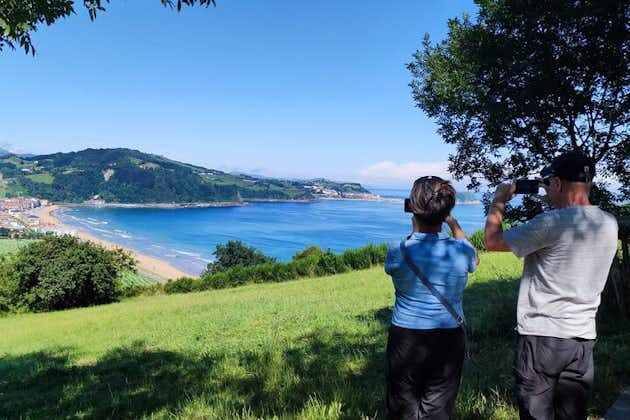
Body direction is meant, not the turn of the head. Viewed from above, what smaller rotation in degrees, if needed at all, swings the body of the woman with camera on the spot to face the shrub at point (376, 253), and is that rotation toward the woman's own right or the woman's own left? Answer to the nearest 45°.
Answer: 0° — they already face it

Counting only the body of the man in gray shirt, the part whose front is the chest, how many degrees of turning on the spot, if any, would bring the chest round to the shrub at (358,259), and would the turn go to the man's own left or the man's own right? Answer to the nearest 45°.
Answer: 0° — they already face it

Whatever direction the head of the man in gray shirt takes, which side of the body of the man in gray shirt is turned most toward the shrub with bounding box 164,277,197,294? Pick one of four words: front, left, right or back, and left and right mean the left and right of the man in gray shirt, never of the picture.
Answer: front

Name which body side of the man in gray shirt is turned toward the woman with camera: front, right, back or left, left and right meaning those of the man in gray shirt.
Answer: left

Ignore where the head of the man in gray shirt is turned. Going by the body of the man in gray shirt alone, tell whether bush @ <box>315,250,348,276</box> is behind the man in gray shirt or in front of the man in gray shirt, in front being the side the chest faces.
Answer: in front

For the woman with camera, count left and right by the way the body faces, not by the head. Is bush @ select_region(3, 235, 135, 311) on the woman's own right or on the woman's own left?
on the woman's own left

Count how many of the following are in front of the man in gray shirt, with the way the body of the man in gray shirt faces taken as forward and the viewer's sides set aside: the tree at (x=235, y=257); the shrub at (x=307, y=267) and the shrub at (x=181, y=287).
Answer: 3

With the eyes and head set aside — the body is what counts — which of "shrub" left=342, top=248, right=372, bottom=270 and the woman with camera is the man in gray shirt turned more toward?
the shrub

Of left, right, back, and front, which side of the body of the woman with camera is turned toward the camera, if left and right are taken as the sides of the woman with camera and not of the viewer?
back

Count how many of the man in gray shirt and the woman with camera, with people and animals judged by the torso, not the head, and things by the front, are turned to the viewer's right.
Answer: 0

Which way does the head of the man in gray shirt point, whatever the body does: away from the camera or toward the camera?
away from the camera

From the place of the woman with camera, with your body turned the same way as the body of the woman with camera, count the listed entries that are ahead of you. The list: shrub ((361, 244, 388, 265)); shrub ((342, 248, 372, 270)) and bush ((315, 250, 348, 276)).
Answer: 3

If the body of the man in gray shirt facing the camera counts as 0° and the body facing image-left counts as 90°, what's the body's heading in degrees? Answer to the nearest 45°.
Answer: approximately 135°

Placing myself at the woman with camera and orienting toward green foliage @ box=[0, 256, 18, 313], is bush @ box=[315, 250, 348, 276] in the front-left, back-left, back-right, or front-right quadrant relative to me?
front-right

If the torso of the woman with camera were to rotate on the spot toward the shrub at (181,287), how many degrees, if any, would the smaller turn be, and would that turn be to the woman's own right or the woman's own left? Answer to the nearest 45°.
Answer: approximately 45° to the woman's own left
